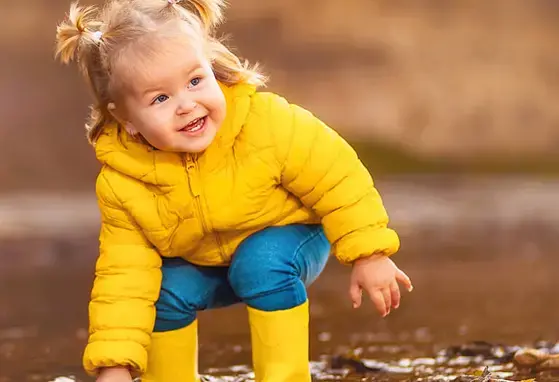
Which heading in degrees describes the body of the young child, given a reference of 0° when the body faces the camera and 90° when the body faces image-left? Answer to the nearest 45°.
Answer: approximately 0°
